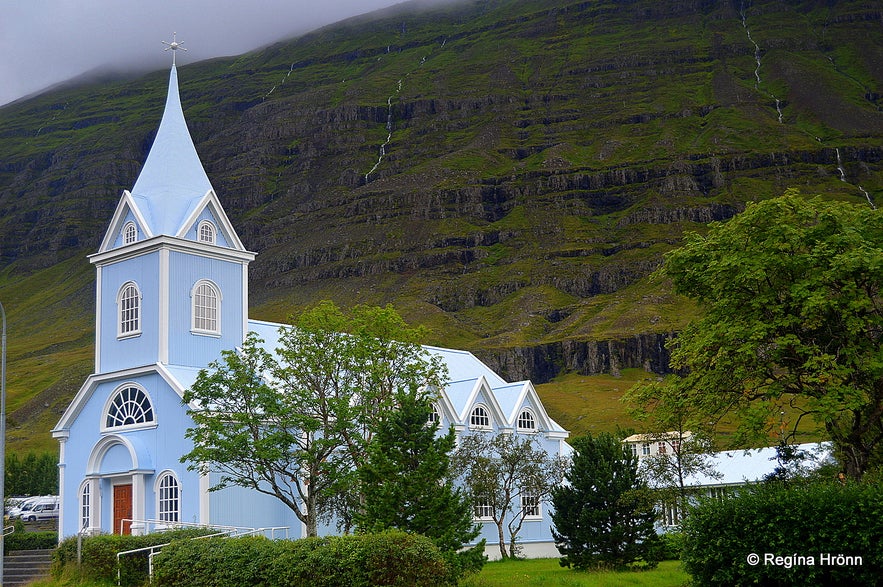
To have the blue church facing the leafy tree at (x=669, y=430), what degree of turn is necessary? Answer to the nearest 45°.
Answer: approximately 90° to its left

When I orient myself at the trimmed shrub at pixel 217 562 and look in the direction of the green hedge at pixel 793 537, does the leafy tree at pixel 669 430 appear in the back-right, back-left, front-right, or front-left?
front-left

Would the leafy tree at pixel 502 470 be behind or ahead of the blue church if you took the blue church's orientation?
behind

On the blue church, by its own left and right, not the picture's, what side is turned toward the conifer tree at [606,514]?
left

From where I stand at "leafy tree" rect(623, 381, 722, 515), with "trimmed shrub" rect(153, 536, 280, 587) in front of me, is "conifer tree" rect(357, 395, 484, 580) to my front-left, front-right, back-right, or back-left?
front-left

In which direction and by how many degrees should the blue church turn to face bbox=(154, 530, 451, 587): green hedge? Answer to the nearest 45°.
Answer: approximately 45° to its left

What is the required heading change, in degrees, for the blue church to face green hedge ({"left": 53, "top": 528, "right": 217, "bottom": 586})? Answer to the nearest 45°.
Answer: approximately 45° to its left

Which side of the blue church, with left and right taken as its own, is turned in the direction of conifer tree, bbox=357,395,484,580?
left

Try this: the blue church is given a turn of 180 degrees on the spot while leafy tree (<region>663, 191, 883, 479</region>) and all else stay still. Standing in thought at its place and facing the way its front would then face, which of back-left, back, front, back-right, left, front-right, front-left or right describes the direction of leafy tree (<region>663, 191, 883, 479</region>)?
right

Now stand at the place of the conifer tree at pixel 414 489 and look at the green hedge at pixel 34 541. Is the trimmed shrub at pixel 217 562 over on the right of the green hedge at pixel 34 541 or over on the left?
left

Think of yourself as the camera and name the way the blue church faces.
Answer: facing the viewer and to the left of the viewer
